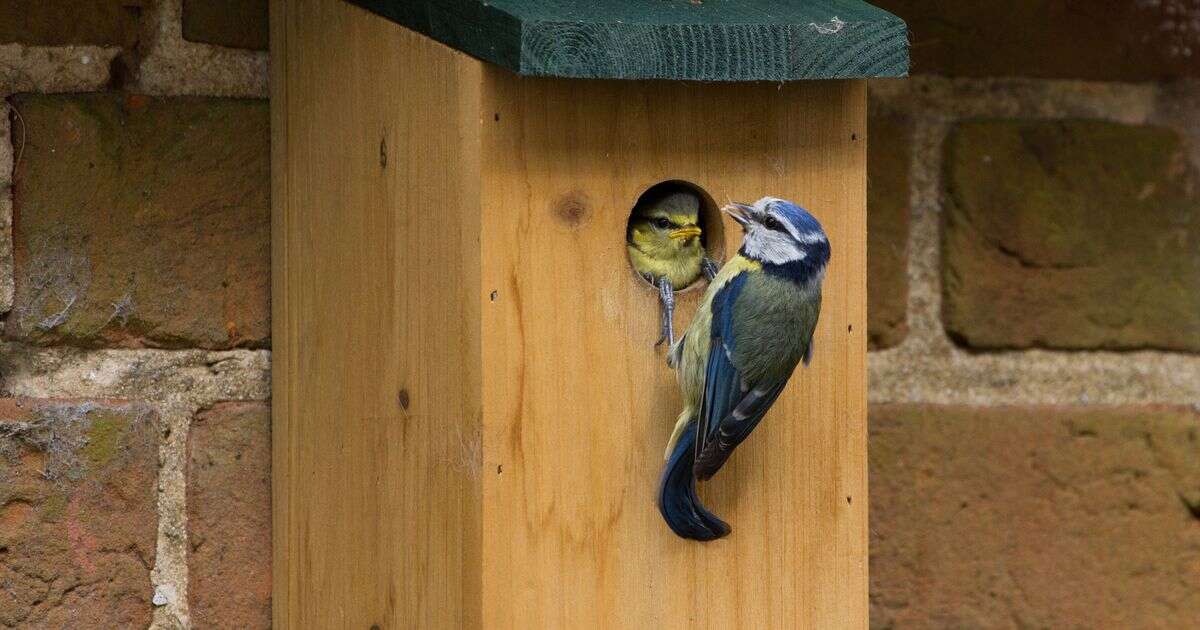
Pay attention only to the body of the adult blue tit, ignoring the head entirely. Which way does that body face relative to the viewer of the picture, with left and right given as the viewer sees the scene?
facing away from the viewer and to the left of the viewer

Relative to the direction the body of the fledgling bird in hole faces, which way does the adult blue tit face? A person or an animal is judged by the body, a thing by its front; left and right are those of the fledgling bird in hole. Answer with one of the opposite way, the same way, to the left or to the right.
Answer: the opposite way

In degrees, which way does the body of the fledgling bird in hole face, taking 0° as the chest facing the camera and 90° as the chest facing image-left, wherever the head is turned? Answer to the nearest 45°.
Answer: approximately 315°
